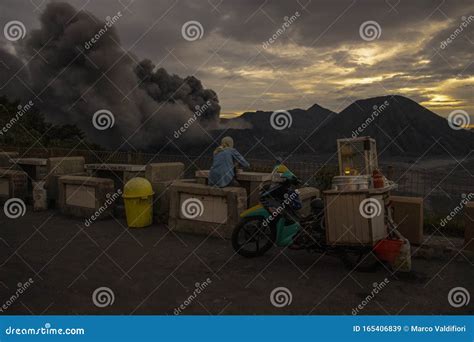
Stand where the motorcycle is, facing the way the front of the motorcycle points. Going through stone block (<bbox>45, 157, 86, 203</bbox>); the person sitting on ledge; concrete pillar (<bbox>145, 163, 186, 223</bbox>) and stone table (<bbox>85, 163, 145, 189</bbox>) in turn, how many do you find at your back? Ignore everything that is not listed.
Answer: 0

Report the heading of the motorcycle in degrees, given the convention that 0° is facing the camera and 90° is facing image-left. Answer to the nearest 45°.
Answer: approximately 90°

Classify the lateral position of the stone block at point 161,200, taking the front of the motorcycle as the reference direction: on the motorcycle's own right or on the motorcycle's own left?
on the motorcycle's own right

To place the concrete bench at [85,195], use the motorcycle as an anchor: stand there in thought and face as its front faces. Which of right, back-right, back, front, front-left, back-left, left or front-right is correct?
front-right

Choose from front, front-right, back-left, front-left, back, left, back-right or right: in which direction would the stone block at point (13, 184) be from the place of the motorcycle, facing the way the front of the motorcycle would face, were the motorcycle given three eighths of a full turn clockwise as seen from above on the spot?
left

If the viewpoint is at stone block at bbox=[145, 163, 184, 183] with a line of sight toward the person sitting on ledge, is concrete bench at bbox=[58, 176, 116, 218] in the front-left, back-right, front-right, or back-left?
back-right

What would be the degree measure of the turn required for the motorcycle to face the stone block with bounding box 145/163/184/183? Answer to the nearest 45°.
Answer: approximately 45° to its right

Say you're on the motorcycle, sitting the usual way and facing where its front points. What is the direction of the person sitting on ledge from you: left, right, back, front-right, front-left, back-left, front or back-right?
front-right

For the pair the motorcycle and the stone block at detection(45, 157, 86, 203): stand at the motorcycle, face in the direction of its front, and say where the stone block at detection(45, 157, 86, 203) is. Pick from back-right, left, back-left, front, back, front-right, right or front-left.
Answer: front-right

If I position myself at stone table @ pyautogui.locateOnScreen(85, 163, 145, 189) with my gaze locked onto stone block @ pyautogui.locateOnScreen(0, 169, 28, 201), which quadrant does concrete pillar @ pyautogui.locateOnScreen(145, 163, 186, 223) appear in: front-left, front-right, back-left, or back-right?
back-left
